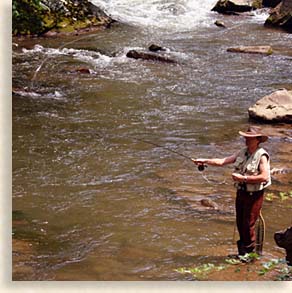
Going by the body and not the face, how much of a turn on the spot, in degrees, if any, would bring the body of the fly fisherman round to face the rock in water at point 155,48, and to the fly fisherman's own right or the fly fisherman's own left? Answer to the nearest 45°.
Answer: approximately 90° to the fly fisherman's own right

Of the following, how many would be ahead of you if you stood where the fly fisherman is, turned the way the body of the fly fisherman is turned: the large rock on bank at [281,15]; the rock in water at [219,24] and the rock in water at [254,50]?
0

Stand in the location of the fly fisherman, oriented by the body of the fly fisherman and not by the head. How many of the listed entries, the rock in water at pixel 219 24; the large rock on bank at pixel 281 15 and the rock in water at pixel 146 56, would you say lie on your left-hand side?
0

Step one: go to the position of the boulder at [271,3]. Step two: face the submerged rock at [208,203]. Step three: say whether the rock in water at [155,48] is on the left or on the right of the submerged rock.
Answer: right

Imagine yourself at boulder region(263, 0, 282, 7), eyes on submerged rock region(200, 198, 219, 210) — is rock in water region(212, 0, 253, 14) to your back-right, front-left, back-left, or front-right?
front-right

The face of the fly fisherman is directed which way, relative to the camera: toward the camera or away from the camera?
toward the camera

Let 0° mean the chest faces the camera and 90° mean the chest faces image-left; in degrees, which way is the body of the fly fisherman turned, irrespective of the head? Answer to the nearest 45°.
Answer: approximately 45°

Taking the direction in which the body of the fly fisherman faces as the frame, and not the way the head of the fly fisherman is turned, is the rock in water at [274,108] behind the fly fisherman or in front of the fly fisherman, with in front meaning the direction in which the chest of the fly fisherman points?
behind

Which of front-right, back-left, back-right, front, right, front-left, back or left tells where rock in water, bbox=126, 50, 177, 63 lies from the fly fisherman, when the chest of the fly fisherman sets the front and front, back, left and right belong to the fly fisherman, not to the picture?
right

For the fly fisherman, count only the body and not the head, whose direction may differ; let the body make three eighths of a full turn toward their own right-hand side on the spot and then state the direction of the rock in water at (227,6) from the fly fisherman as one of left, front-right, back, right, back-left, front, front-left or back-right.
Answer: front

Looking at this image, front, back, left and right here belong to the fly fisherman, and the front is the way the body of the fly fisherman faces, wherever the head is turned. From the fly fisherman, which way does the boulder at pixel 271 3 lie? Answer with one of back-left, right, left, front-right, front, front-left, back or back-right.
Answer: back-right
